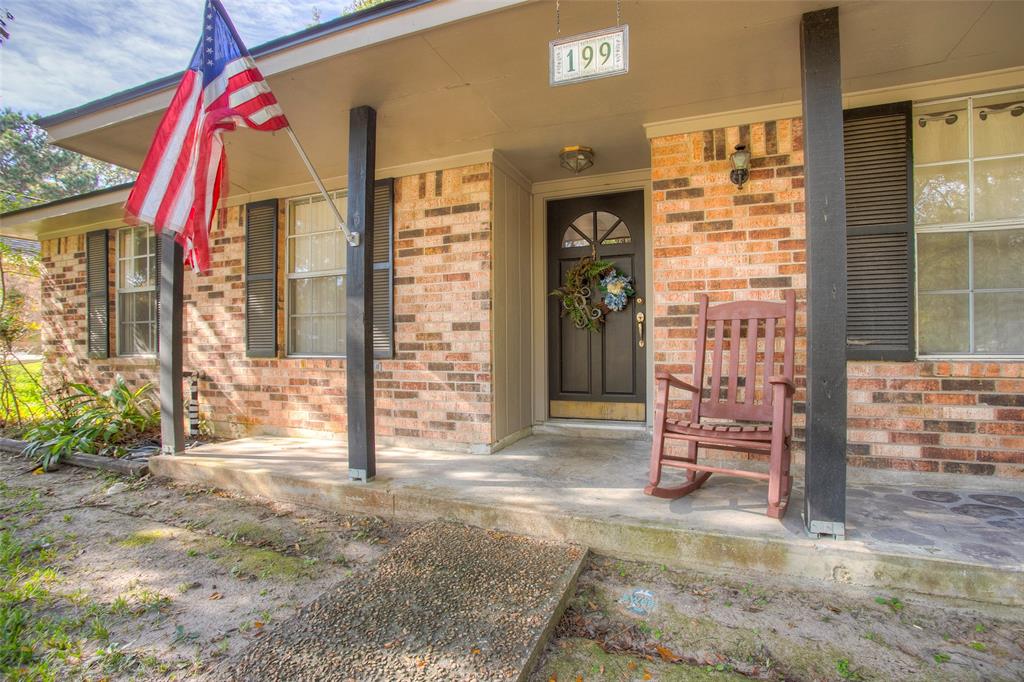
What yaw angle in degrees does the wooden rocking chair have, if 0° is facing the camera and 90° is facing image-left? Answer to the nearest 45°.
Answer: approximately 45°

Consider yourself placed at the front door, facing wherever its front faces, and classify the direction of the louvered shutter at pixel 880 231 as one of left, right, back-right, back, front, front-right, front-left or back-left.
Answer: front-left

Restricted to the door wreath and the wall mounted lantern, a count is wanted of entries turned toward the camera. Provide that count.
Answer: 2

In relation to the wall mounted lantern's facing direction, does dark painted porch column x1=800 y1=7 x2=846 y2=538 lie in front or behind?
in front

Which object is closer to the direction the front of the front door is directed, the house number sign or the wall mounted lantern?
the house number sign

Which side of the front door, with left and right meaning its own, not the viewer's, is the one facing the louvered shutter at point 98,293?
right

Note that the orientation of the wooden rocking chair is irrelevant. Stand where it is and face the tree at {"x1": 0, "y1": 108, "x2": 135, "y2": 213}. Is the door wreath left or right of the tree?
right

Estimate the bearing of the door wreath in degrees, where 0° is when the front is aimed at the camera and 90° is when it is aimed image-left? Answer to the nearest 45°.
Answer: approximately 0°

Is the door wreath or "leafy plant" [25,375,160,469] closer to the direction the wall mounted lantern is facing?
the leafy plant

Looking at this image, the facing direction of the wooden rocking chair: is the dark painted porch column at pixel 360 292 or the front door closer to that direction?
the dark painted porch column

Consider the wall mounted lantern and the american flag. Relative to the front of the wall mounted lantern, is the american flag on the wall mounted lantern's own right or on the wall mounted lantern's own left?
on the wall mounted lantern's own right
